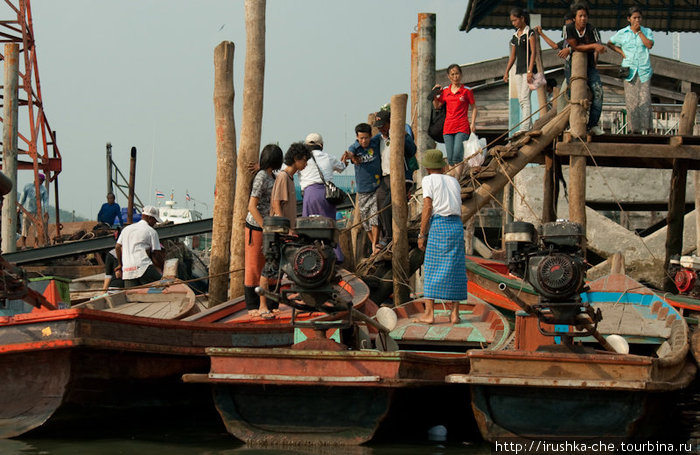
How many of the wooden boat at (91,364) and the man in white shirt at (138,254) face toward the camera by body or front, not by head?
0

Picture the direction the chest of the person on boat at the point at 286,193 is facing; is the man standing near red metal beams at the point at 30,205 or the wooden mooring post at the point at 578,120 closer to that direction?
the wooden mooring post
